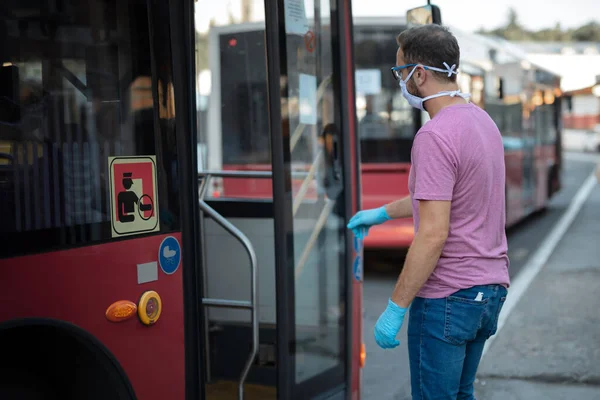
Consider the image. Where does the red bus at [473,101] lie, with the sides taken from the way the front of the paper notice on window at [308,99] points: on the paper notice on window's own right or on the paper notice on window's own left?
on the paper notice on window's own left

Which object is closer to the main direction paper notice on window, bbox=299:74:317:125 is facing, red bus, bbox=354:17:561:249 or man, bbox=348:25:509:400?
the man

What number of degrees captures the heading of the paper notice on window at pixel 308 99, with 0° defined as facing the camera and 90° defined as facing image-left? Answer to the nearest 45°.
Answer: approximately 315°

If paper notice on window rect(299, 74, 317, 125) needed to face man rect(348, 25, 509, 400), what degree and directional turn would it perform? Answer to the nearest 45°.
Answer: approximately 90° to its left
